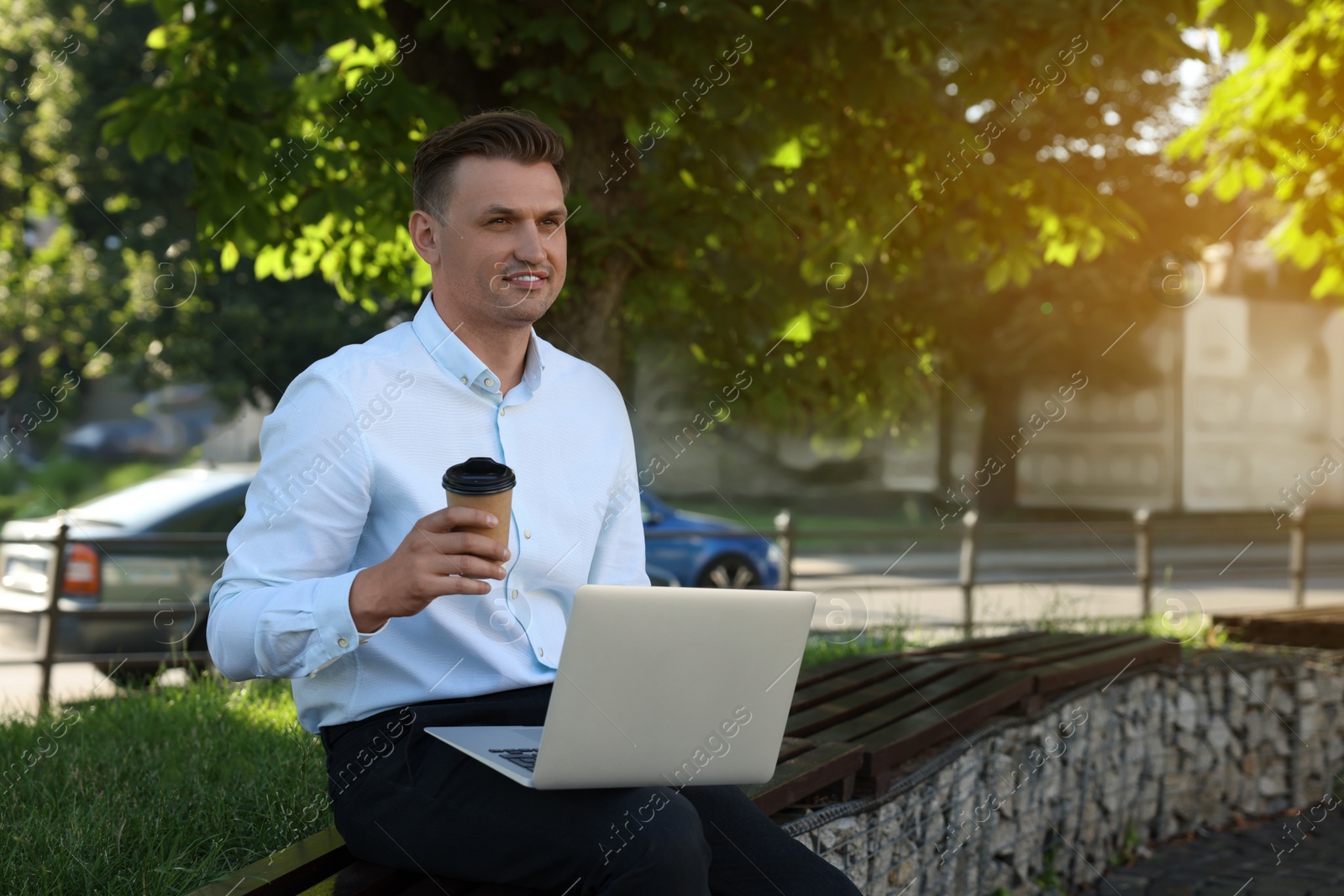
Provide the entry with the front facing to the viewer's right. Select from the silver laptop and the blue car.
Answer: the blue car

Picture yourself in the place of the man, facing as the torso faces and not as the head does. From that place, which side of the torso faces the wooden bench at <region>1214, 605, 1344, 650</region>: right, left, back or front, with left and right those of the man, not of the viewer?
left

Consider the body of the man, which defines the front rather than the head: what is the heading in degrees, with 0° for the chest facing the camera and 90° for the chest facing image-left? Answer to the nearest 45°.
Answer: approximately 315°

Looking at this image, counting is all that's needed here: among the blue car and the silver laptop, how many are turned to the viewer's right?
1

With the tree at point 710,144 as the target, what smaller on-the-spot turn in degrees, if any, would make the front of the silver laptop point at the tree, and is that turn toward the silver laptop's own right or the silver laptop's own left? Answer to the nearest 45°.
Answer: approximately 45° to the silver laptop's own right

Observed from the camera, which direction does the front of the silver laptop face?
facing away from the viewer and to the left of the viewer

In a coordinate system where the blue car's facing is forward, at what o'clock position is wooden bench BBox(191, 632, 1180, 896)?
The wooden bench is roughly at 3 o'clock from the blue car.

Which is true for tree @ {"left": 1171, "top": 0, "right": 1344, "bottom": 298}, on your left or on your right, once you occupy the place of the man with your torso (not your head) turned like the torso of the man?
on your left

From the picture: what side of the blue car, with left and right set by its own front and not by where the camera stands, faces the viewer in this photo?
right

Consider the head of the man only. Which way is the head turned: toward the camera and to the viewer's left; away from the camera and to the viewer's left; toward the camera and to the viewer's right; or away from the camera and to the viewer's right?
toward the camera and to the viewer's right
